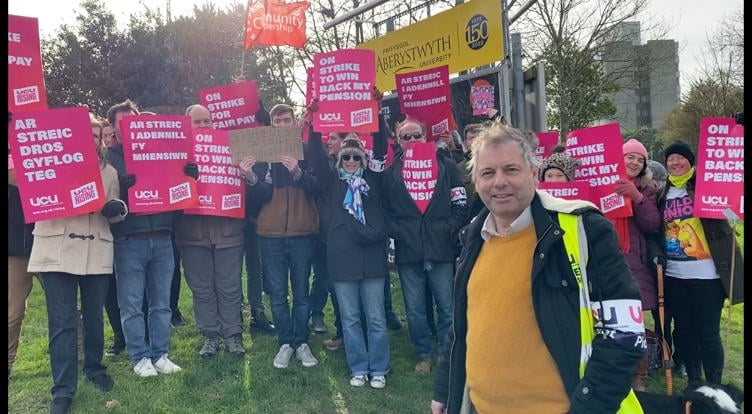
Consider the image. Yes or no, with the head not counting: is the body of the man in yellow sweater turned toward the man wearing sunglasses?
no

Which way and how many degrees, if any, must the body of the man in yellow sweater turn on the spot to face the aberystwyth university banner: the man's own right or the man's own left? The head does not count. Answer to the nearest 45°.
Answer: approximately 135° to the man's own right

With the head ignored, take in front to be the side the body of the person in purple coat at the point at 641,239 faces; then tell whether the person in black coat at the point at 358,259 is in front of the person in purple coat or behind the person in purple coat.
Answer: in front

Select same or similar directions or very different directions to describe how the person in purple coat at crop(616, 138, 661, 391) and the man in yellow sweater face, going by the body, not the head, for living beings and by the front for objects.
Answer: same or similar directions

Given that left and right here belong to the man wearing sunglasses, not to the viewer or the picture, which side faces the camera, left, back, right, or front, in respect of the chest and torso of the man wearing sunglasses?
front

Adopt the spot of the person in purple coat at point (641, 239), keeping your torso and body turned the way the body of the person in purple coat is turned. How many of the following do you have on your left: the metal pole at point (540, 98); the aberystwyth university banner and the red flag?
0

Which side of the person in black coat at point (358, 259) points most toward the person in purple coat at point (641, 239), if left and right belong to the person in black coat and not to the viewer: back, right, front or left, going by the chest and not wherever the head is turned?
left

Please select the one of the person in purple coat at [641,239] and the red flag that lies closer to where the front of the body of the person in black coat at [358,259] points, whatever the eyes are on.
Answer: the person in purple coat

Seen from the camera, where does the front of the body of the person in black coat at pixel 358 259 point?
toward the camera

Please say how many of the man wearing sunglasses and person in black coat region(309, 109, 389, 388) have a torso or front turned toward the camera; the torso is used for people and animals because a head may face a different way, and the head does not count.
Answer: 2

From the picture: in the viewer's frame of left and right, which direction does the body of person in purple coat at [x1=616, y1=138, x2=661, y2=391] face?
facing the viewer and to the left of the viewer

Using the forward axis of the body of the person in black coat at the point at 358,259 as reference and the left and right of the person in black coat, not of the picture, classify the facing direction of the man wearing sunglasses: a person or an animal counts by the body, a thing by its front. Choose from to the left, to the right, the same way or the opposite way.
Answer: the same way

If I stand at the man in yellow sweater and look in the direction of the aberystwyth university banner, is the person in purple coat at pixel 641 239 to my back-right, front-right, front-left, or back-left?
front-right

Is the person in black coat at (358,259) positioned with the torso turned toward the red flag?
no

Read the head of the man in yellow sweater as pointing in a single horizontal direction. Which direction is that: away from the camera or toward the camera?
toward the camera

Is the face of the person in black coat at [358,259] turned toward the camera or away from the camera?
toward the camera

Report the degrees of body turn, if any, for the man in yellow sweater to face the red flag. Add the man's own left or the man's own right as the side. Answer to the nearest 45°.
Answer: approximately 90° to the man's own right

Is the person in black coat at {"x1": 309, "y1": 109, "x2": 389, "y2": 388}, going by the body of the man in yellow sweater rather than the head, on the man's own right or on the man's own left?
on the man's own right

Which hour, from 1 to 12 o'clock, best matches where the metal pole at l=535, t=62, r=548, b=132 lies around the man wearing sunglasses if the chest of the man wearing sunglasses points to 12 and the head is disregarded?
The metal pole is roughly at 7 o'clock from the man wearing sunglasses.
